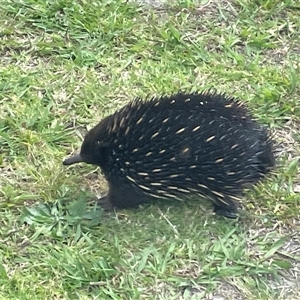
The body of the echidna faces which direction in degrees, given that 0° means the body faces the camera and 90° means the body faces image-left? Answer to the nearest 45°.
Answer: approximately 90°
